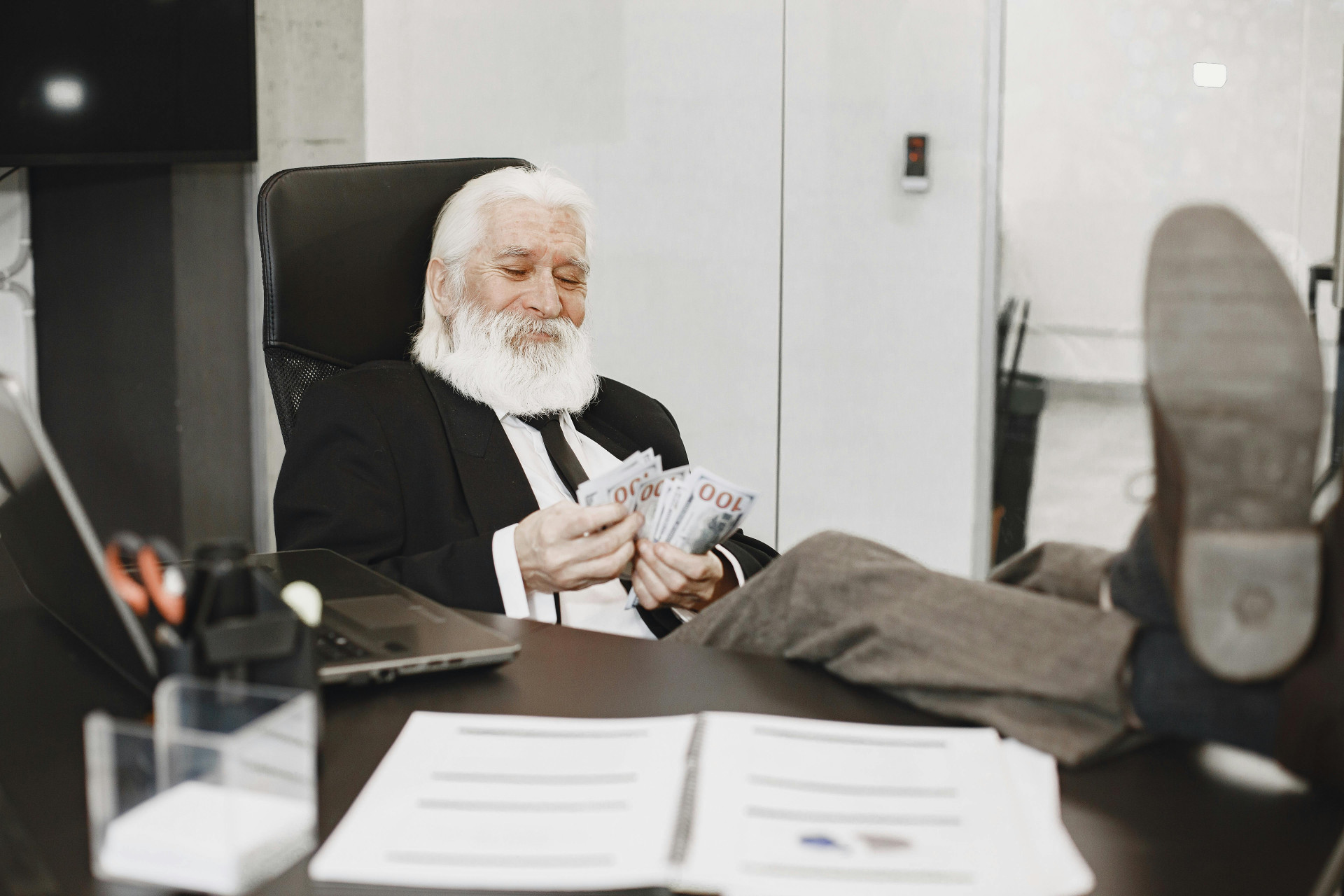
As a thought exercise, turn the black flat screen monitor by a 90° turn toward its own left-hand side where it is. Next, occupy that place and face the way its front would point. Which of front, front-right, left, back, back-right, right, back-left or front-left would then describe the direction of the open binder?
right

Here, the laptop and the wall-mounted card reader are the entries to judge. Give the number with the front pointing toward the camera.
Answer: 1

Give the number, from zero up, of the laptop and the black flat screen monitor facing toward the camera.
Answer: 1

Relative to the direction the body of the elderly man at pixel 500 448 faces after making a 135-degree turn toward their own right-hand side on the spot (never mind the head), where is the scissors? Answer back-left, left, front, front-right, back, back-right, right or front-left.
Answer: left

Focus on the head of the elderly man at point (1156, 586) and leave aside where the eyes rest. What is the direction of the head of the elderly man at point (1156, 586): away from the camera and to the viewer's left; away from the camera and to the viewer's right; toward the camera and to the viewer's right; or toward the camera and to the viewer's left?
toward the camera and to the viewer's right

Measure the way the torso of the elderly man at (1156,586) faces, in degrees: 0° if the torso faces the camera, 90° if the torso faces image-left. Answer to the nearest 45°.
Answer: approximately 315°

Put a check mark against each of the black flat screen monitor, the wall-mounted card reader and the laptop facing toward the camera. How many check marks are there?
2

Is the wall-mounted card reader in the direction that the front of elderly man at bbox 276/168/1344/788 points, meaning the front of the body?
no

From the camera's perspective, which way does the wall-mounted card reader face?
toward the camera

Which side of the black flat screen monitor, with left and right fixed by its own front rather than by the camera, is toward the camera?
front

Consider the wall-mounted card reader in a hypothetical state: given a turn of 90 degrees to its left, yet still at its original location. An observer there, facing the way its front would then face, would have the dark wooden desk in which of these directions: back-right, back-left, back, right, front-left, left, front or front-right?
right

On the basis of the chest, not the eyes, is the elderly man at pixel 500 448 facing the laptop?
no

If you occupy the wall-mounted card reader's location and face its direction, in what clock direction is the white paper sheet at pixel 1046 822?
The white paper sheet is roughly at 12 o'clock from the wall-mounted card reader.

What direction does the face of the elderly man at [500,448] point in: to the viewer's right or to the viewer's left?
to the viewer's right

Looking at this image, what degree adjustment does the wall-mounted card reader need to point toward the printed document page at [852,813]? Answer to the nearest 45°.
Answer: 0° — it already faces it

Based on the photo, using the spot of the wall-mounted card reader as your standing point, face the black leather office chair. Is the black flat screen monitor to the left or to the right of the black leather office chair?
right

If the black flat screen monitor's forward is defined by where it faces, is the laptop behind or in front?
in front

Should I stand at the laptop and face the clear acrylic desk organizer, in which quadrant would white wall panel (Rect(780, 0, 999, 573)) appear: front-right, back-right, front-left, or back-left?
back-left
